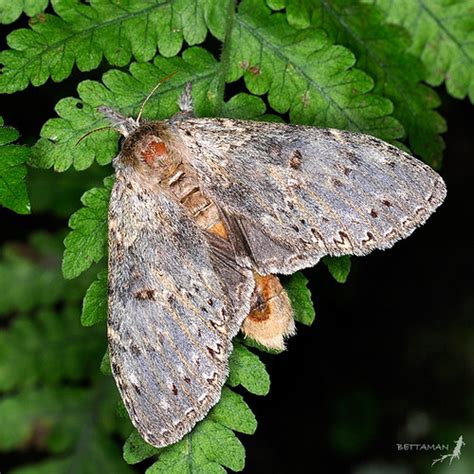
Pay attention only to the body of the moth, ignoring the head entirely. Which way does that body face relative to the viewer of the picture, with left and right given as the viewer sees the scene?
facing away from the viewer and to the left of the viewer

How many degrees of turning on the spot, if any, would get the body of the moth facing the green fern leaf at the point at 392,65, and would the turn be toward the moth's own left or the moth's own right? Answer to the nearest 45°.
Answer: approximately 45° to the moth's own right

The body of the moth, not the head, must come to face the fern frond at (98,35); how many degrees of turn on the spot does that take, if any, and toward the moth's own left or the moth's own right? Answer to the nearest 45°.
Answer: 0° — it already faces it
